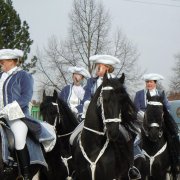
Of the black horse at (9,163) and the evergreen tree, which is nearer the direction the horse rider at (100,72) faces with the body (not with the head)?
the black horse

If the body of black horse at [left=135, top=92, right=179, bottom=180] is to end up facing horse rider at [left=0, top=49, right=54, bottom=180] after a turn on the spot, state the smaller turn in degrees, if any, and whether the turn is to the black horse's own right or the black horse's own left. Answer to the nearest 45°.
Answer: approximately 45° to the black horse's own right

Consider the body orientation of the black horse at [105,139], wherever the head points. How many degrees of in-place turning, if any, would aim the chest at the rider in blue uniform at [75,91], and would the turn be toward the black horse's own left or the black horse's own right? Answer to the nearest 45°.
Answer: approximately 180°

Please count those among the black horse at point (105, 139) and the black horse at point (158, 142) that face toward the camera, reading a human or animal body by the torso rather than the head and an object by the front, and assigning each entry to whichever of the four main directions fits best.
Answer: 2

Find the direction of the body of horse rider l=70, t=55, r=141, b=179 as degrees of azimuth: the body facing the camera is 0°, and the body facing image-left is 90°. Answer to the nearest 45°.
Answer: approximately 45°

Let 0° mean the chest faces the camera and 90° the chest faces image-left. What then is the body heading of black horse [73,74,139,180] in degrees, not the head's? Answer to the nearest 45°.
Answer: approximately 0°
